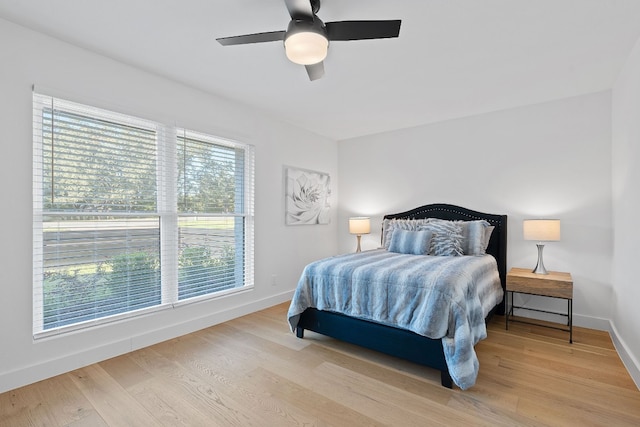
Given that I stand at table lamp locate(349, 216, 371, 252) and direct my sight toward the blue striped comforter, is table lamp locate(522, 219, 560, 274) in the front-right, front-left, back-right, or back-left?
front-left

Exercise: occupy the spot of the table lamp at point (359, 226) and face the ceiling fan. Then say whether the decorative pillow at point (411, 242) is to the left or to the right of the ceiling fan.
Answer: left

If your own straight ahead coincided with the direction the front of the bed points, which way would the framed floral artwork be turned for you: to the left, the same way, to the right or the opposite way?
to the left

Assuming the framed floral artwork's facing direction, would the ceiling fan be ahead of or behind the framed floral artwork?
ahead

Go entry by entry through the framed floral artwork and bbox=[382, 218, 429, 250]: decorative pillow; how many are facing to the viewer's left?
0

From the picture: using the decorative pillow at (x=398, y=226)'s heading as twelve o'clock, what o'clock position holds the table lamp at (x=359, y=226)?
The table lamp is roughly at 4 o'clock from the decorative pillow.

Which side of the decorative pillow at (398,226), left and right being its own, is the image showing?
front

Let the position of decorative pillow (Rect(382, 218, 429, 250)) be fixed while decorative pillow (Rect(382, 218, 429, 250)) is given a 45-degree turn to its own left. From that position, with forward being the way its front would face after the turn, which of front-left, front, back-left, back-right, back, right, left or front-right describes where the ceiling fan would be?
front-right

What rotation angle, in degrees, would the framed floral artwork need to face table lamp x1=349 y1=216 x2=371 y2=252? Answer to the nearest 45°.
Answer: approximately 45° to its left

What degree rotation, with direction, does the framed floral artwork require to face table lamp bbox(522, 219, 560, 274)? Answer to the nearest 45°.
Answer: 0° — it already faces it

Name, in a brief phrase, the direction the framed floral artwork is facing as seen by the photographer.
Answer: facing the viewer and to the right of the viewer

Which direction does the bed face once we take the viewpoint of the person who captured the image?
facing the viewer and to the left of the viewer

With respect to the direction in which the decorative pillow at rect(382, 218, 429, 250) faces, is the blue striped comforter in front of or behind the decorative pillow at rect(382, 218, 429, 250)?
in front

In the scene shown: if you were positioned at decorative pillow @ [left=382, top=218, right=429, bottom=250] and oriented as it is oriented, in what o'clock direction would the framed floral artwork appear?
The framed floral artwork is roughly at 3 o'clock from the decorative pillow.

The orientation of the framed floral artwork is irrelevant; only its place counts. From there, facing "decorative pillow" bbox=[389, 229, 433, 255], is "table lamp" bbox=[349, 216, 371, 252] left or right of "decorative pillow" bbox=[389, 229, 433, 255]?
left
